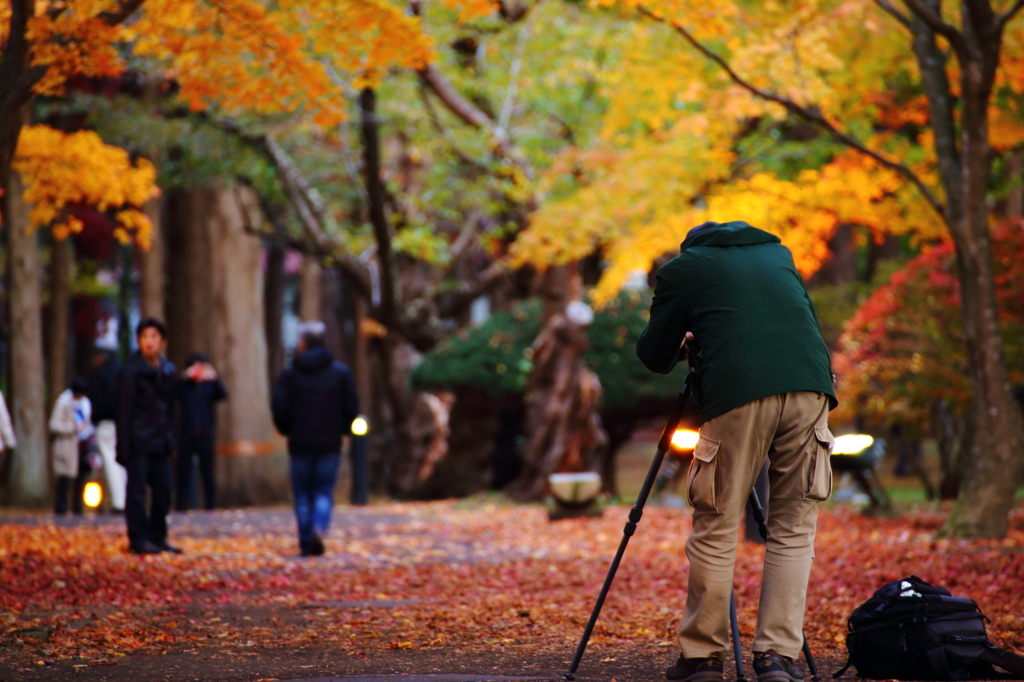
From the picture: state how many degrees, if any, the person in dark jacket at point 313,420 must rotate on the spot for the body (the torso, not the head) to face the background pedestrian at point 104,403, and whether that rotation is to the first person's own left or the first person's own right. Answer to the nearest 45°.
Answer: approximately 45° to the first person's own left

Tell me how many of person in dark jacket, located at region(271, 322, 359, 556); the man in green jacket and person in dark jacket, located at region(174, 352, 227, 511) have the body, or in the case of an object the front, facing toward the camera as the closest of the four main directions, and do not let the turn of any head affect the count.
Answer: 1

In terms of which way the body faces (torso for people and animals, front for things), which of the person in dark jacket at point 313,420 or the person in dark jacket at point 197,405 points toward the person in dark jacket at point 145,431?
the person in dark jacket at point 197,405

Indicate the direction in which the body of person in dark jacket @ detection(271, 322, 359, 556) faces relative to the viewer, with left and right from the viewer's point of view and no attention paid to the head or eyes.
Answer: facing away from the viewer

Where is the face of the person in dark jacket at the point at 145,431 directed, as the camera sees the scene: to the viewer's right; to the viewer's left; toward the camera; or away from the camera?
toward the camera

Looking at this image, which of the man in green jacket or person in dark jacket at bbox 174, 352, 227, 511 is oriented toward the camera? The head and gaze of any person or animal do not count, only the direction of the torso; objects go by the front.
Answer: the person in dark jacket

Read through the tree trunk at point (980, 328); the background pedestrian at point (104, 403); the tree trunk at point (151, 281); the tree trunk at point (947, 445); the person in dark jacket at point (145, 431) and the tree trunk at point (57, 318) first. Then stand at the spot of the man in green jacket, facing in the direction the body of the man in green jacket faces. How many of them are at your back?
0

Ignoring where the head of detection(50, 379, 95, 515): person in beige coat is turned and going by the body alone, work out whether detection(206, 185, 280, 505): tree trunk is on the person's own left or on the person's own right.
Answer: on the person's own left

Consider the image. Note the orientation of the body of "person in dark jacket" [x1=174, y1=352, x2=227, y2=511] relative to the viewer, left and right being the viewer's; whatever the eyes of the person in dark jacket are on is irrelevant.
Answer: facing the viewer

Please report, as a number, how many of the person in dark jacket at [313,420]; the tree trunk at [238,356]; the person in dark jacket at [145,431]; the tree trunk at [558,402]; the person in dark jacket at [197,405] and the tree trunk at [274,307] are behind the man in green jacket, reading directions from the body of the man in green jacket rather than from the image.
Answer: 0

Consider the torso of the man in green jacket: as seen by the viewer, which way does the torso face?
away from the camera

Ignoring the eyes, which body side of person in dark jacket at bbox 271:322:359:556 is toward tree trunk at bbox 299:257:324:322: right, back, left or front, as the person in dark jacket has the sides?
front

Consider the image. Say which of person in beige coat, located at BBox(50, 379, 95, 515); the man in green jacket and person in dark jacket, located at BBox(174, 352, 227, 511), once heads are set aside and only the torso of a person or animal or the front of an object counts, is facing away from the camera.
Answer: the man in green jacket

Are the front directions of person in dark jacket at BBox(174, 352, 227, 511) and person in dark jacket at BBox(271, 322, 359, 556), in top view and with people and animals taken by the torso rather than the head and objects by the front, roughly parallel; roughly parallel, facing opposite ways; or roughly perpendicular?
roughly parallel, facing opposite ways

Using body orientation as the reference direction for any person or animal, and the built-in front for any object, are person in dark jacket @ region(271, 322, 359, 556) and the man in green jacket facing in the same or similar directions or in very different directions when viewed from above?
same or similar directions

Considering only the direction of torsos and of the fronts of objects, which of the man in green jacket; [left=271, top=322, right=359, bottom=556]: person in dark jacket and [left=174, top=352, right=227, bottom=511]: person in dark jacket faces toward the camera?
[left=174, top=352, right=227, bottom=511]: person in dark jacket

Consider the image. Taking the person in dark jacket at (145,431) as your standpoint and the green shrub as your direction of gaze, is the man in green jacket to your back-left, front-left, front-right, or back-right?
back-right
